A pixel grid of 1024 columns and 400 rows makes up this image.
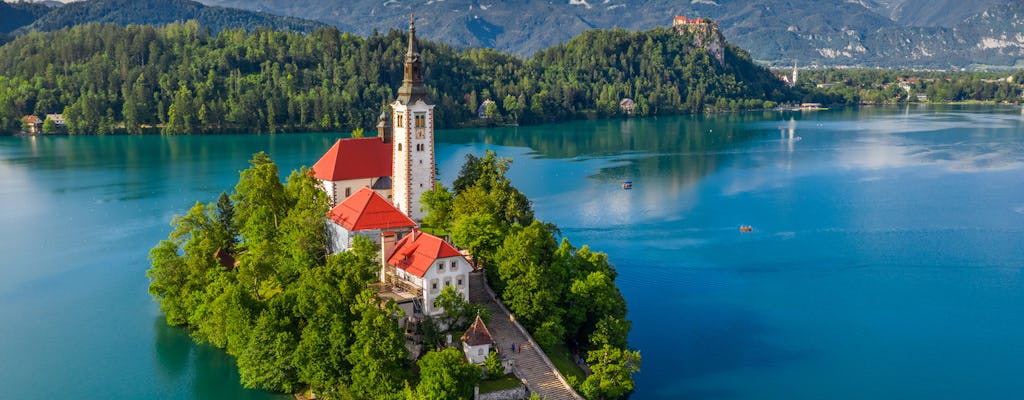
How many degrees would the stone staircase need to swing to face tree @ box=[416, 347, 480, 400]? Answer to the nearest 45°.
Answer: approximately 90° to its right

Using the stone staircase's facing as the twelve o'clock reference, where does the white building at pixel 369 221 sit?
The white building is roughly at 6 o'clock from the stone staircase.

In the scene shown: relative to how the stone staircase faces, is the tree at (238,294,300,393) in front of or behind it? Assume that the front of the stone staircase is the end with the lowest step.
behind

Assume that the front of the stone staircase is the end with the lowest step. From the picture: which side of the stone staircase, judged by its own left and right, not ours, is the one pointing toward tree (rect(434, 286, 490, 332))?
back

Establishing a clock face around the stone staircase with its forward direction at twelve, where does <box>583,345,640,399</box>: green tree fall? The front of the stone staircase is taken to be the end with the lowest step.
The green tree is roughly at 11 o'clock from the stone staircase.

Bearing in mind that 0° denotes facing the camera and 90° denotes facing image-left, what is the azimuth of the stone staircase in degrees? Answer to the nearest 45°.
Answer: approximately 315°

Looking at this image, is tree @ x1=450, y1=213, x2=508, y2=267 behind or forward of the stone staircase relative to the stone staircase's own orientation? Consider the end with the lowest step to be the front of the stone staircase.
behind

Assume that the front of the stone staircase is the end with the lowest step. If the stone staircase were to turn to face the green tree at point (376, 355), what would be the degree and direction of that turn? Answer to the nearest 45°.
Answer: approximately 90° to its right

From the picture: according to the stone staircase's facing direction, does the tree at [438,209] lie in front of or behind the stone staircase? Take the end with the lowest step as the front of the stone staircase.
behind

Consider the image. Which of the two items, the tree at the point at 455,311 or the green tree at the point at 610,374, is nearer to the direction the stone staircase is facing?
the green tree
